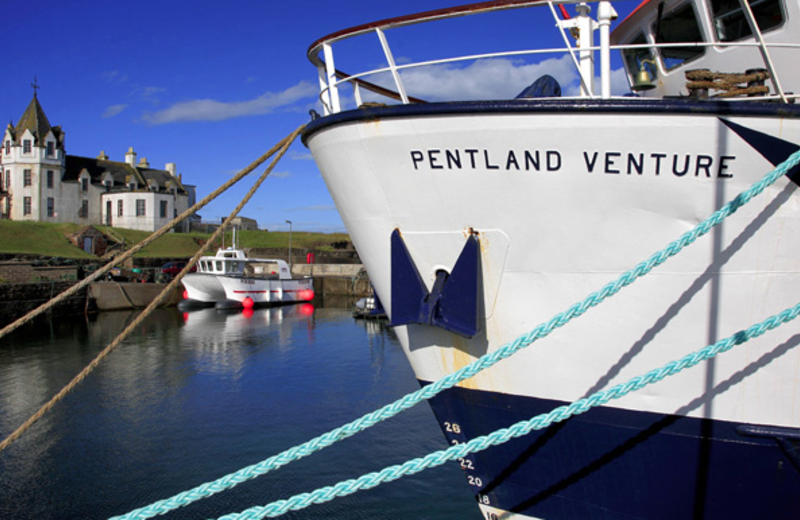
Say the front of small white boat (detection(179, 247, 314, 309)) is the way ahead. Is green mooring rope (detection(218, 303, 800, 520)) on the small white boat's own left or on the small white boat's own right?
on the small white boat's own left

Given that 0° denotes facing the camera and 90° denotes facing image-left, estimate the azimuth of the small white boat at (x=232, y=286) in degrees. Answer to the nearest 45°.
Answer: approximately 45°

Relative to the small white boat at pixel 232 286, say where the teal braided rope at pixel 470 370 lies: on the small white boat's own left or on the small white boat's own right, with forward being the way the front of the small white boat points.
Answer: on the small white boat's own left
